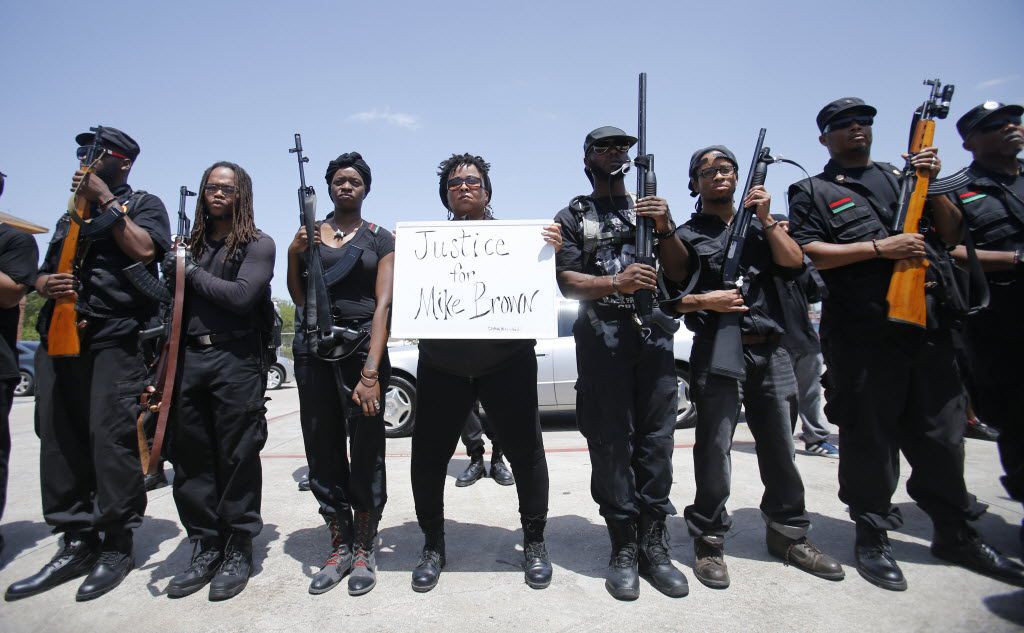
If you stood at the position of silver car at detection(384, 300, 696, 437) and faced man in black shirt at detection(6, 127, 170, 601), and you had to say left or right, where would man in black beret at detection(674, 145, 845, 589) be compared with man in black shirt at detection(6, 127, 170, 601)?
left

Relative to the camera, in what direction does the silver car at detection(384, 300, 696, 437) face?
facing to the left of the viewer

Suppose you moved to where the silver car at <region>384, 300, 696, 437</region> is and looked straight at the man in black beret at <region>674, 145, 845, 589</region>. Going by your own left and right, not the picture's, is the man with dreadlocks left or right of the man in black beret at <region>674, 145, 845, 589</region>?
right

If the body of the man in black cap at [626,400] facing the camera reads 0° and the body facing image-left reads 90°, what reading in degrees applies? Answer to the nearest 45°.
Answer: approximately 0°

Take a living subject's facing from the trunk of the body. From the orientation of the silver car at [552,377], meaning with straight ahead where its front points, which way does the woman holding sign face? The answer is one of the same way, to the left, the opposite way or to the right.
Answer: to the left

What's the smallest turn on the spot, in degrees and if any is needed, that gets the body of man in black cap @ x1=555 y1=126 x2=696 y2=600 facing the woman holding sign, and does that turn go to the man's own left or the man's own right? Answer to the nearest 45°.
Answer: approximately 90° to the man's own right

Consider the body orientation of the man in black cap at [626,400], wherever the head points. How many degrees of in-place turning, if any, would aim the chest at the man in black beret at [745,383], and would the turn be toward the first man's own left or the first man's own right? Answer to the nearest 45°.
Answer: approximately 135° to the first man's own left

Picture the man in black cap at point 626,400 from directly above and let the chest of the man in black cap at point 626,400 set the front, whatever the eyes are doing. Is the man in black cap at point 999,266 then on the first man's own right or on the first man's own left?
on the first man's own left

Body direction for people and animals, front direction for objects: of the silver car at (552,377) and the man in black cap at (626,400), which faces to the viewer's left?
the silver car

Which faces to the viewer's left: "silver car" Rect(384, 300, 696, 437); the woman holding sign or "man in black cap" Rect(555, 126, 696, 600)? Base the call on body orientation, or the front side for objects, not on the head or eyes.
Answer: the silver car

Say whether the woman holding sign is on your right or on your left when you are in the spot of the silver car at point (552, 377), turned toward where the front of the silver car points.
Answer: on your left

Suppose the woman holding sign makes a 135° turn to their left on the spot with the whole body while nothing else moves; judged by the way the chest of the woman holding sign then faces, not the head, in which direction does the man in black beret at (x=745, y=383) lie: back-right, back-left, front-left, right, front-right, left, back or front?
front-right

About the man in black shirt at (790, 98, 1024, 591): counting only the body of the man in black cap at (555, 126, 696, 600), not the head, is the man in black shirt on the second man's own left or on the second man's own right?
on the second man's own left

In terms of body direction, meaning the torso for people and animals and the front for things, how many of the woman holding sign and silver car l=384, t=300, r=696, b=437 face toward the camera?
1

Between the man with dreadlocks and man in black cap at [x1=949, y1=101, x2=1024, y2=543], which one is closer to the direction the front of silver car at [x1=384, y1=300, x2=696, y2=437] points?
the man with dreadlocks
